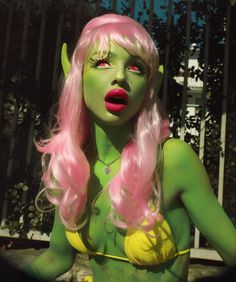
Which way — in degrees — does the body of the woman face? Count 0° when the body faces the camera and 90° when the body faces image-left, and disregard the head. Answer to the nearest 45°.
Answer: approximately 45°
